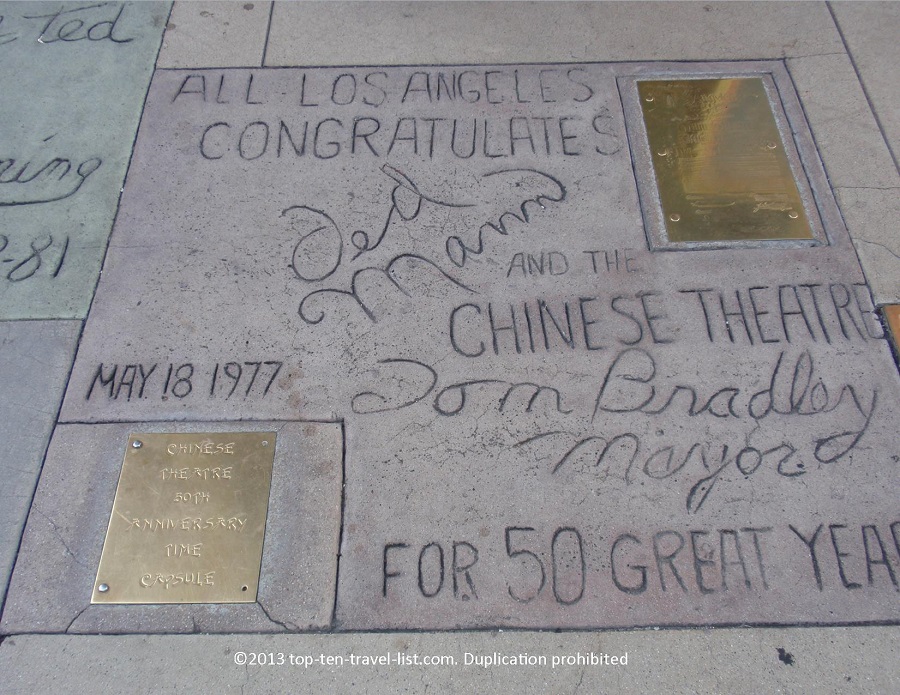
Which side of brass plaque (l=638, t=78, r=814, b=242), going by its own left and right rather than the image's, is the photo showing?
front
